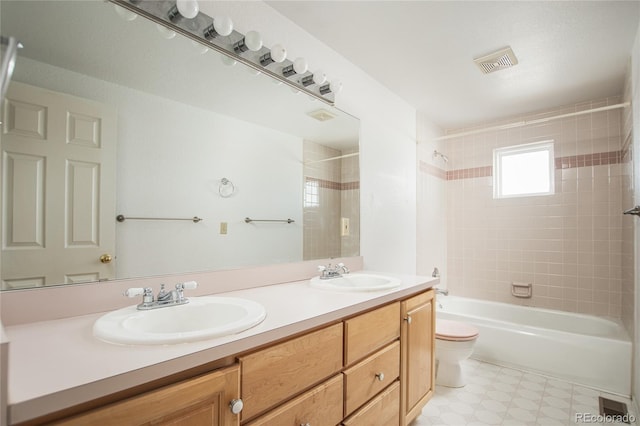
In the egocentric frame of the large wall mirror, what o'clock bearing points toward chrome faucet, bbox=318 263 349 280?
The chrome faucet is roughly at 10 o'clock from the large wall mirror.

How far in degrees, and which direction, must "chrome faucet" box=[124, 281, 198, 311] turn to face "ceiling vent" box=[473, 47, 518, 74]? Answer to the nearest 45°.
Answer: approximately 45° to its left

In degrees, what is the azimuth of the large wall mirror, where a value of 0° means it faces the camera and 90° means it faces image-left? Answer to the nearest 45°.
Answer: approximately 315°

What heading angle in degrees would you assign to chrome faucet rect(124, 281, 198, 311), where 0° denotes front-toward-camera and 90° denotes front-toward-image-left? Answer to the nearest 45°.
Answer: approximately 315°
